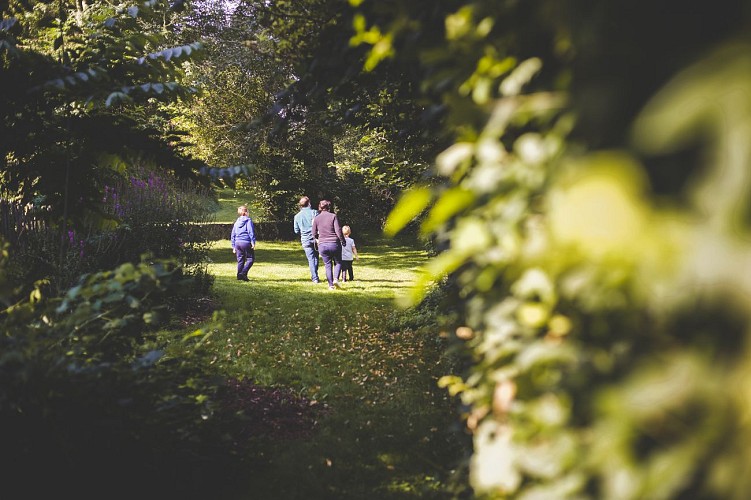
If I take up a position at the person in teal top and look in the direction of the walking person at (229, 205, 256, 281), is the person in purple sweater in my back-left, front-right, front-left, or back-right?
back-left

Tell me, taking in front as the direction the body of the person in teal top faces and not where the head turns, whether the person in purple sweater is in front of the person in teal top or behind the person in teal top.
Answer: behind

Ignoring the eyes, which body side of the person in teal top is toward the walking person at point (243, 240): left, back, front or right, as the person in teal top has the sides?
left

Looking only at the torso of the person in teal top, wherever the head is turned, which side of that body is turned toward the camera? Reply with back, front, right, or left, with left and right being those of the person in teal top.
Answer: back
